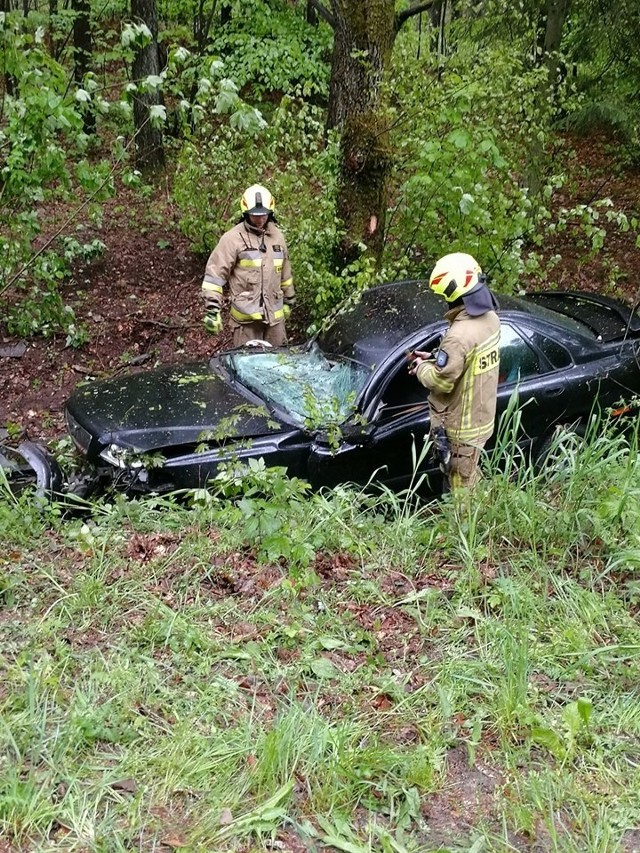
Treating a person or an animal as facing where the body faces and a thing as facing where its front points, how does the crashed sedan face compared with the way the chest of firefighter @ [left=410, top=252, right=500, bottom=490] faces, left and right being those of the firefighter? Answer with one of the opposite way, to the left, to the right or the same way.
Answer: to the left

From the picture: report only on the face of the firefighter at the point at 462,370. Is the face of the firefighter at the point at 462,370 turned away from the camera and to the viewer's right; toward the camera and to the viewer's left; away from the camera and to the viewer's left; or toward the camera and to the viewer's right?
away from the camera and to the viewer's left

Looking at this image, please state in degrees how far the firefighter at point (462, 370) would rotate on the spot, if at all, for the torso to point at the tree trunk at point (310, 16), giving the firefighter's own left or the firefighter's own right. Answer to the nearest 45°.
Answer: approximately 45° to the firefighter's own right

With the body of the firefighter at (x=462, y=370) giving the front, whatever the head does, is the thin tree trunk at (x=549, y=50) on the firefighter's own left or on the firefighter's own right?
on the firefighter's own right

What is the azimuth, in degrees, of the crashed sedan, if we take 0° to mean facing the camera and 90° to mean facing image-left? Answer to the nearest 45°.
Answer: approximately 45°

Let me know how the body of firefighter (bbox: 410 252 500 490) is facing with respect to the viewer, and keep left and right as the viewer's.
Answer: facing away from the viewer and to the left of the viewer

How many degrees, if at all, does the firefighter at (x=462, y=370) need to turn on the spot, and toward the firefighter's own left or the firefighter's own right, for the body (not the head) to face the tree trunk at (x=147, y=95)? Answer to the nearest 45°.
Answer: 0° — they already face it
